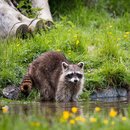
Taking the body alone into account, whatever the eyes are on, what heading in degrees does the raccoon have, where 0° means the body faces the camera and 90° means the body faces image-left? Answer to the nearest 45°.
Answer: approximately 315°
